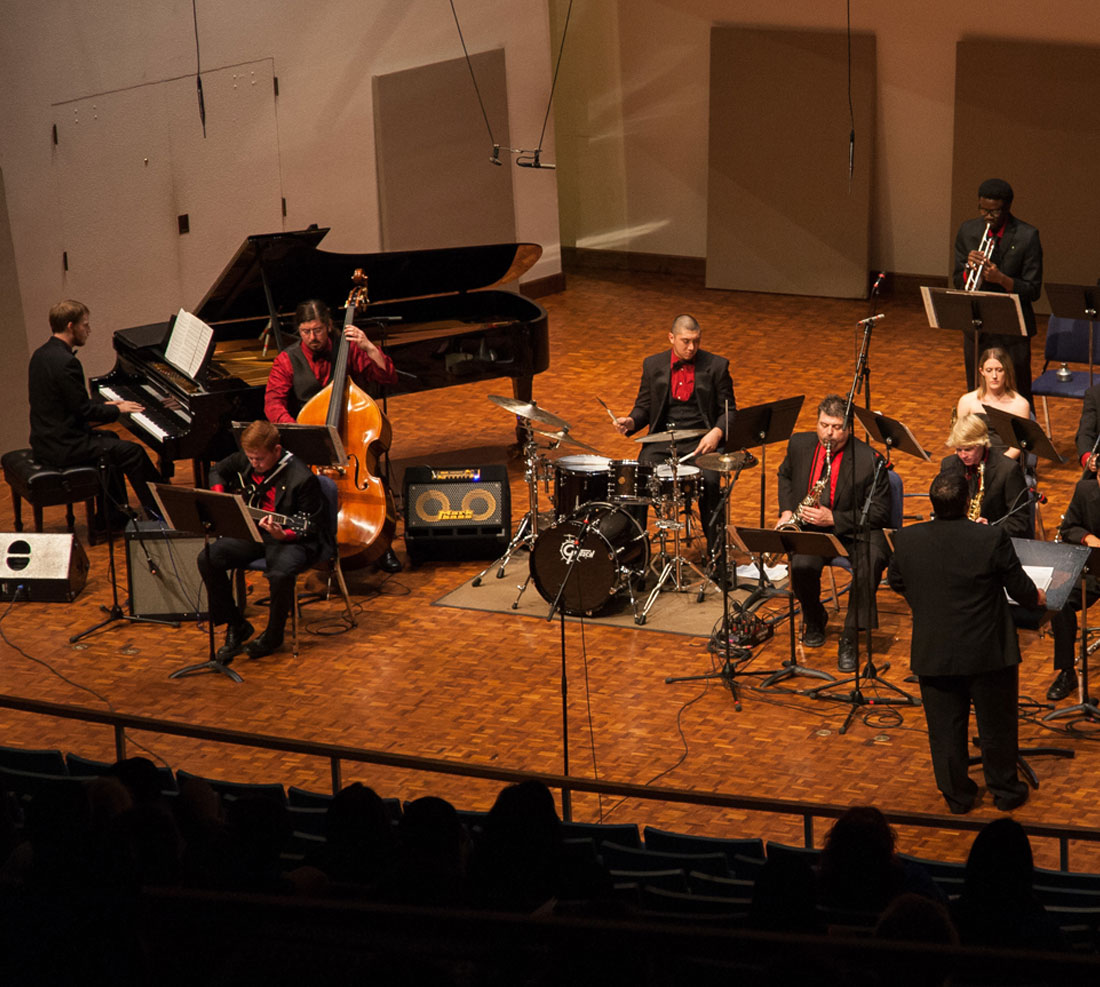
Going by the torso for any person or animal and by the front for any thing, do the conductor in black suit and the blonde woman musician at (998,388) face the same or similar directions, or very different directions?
very different directions

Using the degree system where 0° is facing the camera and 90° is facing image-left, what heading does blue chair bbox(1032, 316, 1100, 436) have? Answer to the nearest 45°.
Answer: approximately 0°

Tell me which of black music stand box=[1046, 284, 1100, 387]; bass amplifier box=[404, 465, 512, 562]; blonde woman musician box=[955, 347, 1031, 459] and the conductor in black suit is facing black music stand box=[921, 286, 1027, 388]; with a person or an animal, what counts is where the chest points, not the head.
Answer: the conductor in black suit

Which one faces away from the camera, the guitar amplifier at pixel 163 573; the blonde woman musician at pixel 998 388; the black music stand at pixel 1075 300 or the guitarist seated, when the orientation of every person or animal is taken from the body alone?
the black music stand

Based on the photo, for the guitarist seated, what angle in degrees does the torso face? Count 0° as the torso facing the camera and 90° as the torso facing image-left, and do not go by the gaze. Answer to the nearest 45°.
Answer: approximately 45°

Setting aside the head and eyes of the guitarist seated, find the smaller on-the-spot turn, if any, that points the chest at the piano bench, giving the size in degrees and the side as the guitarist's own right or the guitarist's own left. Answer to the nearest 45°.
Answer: approximately 90° to the guitarist's own right

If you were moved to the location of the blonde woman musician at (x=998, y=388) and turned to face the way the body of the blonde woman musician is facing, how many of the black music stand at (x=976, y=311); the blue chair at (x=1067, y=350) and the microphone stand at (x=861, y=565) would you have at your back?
2

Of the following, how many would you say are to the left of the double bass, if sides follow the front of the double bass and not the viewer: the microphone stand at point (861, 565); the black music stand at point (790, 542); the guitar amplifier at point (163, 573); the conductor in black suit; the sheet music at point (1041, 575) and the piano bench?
4

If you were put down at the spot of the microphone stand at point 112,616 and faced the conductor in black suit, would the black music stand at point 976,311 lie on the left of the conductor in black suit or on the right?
left

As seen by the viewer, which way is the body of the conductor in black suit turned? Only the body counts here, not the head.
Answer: away from the camera

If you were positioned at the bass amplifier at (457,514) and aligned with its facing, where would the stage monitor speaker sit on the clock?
The stage monitor speaker is roughly at 3 o'clock from the bass amplifier.

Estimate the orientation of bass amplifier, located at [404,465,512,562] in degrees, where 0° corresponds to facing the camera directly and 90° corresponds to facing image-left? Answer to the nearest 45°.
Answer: approximately 0°
